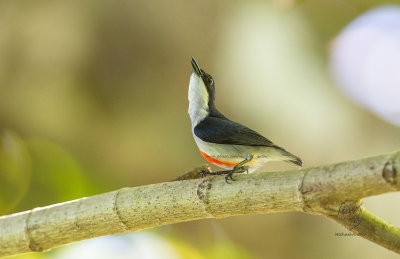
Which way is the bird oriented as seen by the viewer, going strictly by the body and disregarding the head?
to the viewer's left
